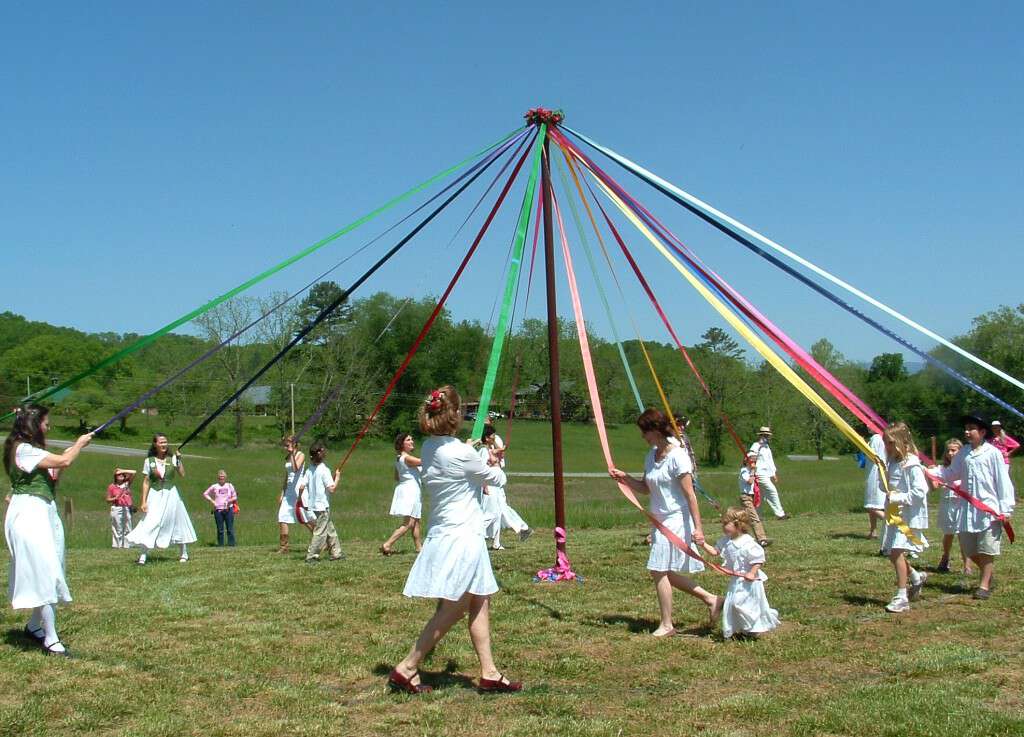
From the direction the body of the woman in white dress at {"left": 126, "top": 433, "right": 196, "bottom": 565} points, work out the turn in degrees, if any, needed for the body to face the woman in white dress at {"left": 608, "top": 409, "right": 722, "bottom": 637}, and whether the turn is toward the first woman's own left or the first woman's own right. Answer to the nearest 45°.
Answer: approximately 45° to the first woman's own left

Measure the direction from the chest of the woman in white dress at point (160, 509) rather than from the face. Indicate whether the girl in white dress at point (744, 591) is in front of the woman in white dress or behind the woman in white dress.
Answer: in front

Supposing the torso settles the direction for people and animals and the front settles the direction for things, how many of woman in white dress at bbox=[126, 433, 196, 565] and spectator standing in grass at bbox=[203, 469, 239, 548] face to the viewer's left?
0

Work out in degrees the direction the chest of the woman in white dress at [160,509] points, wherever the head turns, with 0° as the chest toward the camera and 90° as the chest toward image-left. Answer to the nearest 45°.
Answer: approximately 0°

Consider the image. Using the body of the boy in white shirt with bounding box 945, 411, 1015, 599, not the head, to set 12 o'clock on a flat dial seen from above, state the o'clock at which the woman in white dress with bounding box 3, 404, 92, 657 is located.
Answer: The woman in white dress is roughly at 12 o'clock from the boy in white shirt.

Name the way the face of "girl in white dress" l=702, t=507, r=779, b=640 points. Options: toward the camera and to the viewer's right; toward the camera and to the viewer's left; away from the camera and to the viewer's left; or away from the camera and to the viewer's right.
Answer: toward the camera and to the viewer's left

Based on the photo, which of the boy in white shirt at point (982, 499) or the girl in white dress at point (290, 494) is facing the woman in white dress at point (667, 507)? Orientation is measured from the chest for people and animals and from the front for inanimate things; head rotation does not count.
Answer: the boy in white shirt

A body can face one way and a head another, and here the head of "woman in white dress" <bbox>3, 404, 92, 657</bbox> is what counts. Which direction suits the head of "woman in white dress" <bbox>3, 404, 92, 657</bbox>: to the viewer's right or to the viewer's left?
to the viewer's right

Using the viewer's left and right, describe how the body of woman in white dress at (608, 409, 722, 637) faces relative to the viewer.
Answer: facing the viewer and to the left of the viewer

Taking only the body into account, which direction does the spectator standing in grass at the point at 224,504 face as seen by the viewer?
toward the camera

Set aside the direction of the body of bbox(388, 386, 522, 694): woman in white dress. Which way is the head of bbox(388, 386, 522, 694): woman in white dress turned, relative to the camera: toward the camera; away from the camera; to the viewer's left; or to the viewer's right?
away from the camera
